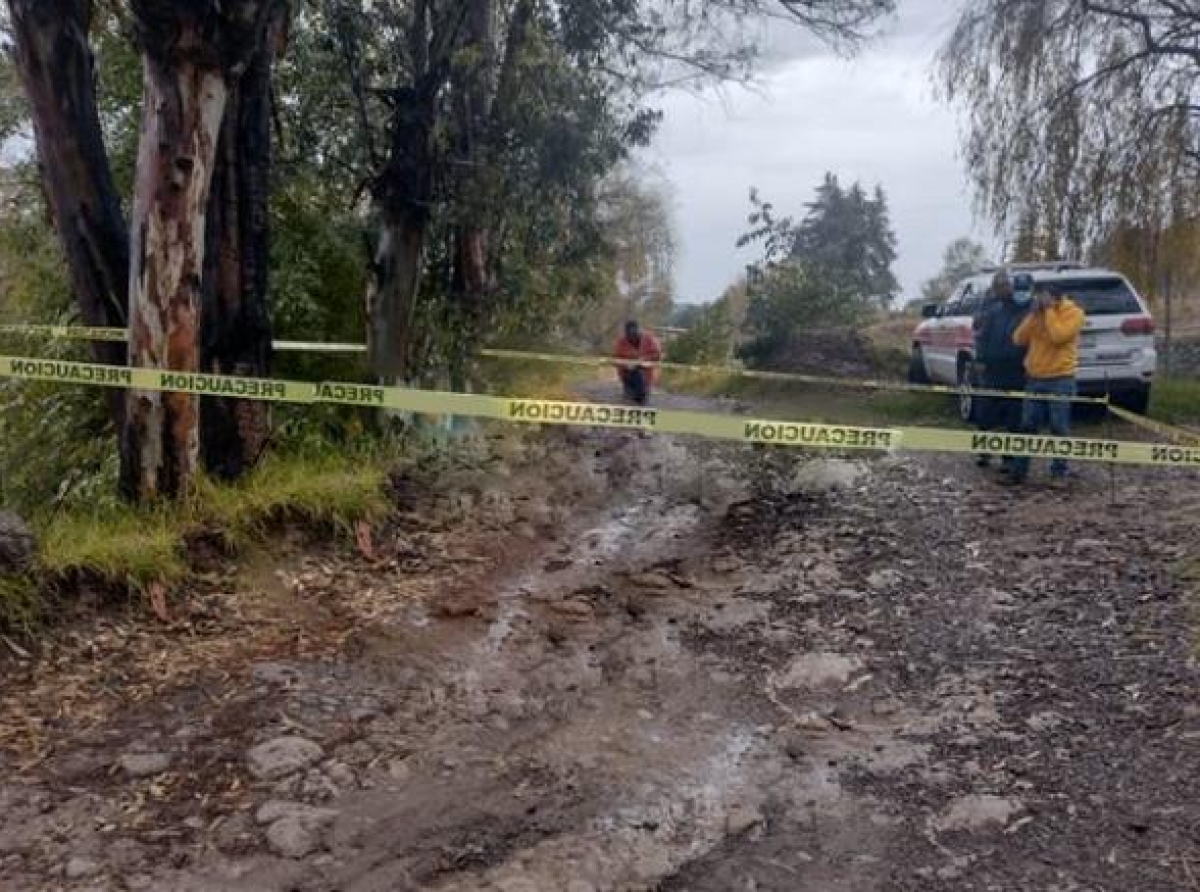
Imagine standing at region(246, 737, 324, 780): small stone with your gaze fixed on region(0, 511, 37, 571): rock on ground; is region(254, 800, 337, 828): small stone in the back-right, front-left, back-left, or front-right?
back-left

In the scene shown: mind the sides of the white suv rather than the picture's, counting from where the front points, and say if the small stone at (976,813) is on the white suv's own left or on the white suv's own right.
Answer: on the white suv's own left

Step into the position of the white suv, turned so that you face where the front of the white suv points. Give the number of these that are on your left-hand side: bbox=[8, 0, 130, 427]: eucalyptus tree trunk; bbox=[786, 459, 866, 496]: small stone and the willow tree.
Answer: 2

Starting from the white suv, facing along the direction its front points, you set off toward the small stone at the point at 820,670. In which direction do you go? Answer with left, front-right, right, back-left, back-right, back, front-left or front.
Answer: back-left

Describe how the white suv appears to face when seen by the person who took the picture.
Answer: facing away from the viewer and to the left of the viewer

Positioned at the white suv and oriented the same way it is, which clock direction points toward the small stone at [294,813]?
The small stone is roughly at 8 o'clock from the white suv.

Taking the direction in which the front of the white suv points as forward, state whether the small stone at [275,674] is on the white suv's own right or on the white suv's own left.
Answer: on the white suv's own left

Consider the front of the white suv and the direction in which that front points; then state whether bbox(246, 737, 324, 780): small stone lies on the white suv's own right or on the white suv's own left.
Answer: on the white suv's own left
